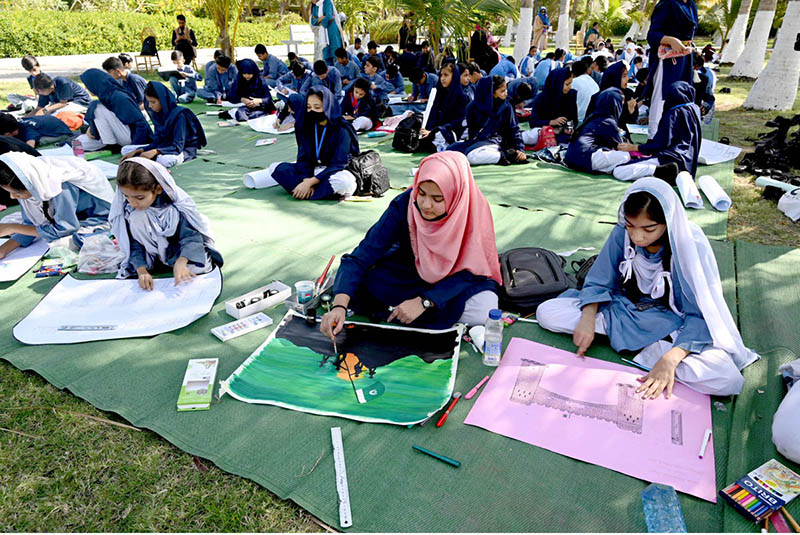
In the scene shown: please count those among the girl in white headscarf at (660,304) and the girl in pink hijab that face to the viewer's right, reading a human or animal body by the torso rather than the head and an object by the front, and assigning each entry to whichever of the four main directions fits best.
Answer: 0

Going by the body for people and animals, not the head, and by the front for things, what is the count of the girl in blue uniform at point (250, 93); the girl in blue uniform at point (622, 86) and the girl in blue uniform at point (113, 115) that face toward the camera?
1

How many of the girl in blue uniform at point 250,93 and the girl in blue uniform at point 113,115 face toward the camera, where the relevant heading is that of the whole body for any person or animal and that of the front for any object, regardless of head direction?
1

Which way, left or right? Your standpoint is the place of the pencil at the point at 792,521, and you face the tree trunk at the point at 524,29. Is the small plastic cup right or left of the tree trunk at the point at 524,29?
left

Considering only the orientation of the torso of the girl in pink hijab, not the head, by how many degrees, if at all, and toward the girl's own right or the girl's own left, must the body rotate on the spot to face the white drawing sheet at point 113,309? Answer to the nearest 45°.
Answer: approximately 45° to the girl's own right

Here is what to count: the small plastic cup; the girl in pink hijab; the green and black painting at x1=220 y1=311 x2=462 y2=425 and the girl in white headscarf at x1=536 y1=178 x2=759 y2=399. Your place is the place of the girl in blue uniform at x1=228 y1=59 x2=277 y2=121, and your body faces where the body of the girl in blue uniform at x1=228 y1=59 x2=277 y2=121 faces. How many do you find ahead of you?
4

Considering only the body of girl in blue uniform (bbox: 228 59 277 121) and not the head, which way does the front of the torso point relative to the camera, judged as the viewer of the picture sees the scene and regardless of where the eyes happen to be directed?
toward the camera

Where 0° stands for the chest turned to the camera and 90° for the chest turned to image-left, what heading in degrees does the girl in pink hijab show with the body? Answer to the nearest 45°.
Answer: approximately 45°

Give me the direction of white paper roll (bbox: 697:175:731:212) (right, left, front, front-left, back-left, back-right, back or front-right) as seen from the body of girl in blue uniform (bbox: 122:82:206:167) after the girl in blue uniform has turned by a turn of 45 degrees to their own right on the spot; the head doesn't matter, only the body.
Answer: back-left

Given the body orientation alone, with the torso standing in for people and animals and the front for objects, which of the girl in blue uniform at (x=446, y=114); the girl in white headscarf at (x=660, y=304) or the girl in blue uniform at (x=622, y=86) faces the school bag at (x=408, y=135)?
the girl in blue uniform at (x=446, y=114)

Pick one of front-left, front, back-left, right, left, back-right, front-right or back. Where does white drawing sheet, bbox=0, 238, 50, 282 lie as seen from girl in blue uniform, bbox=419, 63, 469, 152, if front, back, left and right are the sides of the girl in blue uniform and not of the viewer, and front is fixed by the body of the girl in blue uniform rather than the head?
front

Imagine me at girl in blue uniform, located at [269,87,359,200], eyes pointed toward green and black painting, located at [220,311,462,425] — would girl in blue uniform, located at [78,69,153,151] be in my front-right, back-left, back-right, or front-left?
back-right

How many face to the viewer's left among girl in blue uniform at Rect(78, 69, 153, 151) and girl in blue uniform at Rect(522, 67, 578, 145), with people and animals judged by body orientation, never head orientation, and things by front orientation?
1
